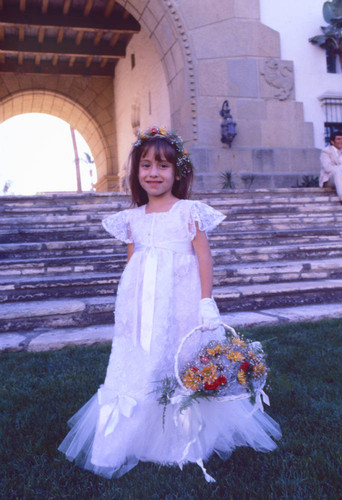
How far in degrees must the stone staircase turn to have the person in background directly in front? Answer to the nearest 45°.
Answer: approximately 135° to its left

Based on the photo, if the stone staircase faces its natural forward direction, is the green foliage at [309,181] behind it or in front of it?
behind

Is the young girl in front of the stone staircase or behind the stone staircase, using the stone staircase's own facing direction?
in front

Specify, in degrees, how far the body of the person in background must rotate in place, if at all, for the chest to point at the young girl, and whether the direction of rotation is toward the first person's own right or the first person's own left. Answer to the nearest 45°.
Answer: approximately 45° to the first person's own right

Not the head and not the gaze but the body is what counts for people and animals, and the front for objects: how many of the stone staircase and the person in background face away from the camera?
0

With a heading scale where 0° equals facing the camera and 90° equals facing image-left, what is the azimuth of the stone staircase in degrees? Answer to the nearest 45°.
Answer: approximately 0°

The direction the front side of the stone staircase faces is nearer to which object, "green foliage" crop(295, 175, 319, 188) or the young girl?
the young girl
